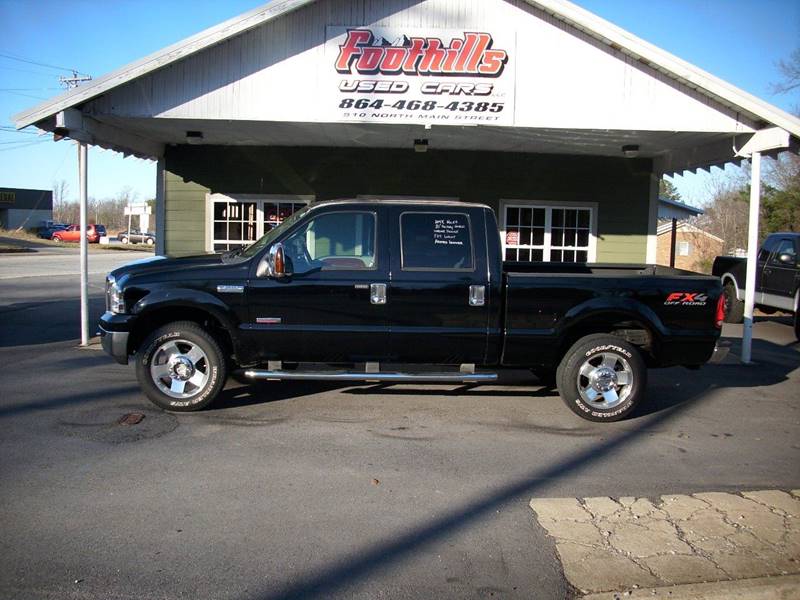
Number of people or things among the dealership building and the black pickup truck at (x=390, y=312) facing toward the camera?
1

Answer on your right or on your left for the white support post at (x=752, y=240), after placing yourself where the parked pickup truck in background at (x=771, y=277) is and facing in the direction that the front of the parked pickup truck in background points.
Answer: on your right

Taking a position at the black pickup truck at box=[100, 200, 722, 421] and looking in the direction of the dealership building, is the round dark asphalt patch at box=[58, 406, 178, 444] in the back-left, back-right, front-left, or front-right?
back-left

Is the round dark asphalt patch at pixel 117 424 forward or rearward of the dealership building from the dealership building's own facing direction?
forward

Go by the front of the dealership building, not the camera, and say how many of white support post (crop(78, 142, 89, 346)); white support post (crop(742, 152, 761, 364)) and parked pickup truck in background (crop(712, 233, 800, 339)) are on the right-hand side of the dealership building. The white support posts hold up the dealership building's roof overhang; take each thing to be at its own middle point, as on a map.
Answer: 1

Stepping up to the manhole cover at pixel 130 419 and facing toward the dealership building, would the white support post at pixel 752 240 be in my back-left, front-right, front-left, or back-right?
front-right

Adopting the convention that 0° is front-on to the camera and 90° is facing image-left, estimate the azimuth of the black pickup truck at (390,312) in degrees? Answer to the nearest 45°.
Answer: approximately 90°

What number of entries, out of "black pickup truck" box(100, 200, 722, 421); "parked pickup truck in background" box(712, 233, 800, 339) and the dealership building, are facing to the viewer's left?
1

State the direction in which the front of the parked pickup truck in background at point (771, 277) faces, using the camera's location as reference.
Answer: facing the viewer and to the right of the viewer

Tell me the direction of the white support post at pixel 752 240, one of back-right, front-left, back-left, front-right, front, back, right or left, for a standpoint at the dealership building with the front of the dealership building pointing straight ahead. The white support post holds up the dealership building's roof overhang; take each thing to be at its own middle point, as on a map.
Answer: left

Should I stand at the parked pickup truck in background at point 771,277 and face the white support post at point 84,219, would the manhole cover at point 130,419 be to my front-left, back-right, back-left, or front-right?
front-left

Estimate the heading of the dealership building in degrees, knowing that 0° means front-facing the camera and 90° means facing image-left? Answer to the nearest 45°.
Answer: approximately 0°

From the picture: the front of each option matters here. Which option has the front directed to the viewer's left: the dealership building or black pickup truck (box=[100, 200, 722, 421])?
the black pickup truck
